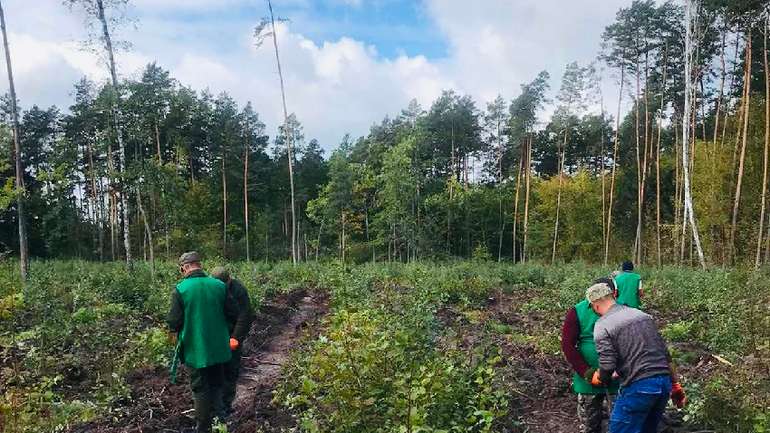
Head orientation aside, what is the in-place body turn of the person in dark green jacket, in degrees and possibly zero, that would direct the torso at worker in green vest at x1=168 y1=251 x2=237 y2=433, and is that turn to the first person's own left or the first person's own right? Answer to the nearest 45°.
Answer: approximately 90° to the first person's own left

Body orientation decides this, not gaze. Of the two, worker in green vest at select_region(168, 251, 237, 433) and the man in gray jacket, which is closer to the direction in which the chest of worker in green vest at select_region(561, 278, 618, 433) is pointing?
the man in gray jacket

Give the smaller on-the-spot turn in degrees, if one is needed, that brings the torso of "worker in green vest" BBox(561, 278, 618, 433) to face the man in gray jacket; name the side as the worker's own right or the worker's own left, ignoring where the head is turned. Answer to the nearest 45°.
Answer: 0° — they already face them

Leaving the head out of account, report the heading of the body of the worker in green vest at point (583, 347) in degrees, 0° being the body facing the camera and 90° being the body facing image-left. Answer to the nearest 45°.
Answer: approximately 315°

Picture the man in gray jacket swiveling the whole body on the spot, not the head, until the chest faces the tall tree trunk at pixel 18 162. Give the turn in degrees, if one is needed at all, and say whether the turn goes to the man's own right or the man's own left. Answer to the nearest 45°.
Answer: approximately 45° to the man's own left

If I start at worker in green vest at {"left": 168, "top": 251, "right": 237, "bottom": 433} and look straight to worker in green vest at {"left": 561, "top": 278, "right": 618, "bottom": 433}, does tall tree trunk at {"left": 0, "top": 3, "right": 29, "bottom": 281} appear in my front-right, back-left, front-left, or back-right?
back-left

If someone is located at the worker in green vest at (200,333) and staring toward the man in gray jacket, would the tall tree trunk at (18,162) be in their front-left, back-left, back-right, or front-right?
back-left
